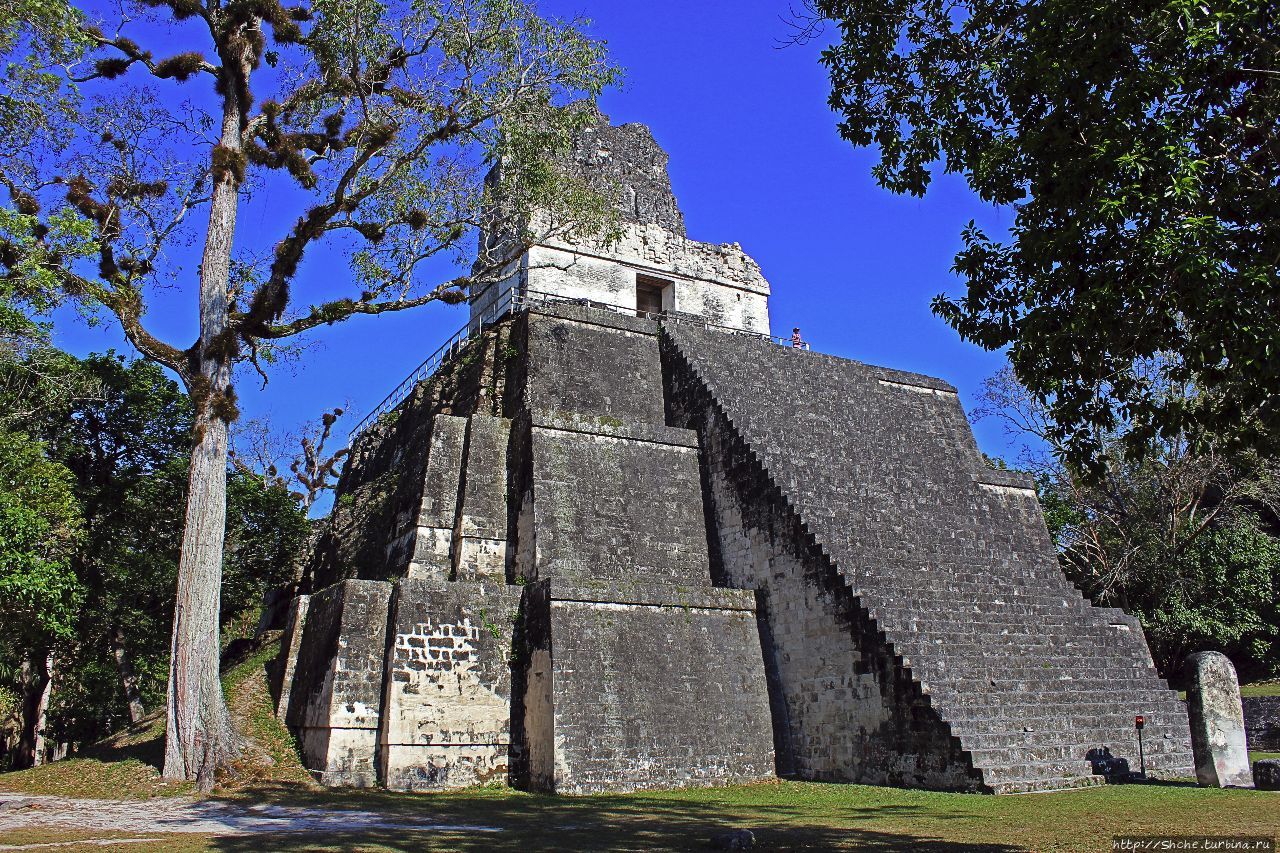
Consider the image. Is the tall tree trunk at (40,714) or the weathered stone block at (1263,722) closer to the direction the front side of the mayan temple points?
the weathered stone block

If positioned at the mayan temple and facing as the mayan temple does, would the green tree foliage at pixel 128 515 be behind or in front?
behind

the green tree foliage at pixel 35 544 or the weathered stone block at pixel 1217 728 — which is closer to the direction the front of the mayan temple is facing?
the weathered stone block

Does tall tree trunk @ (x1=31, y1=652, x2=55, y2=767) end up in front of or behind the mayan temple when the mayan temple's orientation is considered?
behind

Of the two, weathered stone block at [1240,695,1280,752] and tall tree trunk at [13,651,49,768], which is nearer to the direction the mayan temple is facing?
the weathered stone block

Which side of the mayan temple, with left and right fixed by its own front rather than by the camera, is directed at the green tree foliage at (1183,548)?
left

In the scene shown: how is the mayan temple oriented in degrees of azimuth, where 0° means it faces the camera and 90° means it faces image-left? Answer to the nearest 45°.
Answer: approximately 315°

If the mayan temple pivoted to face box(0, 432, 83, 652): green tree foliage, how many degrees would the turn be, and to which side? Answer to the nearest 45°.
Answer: approximately 135° to its right
